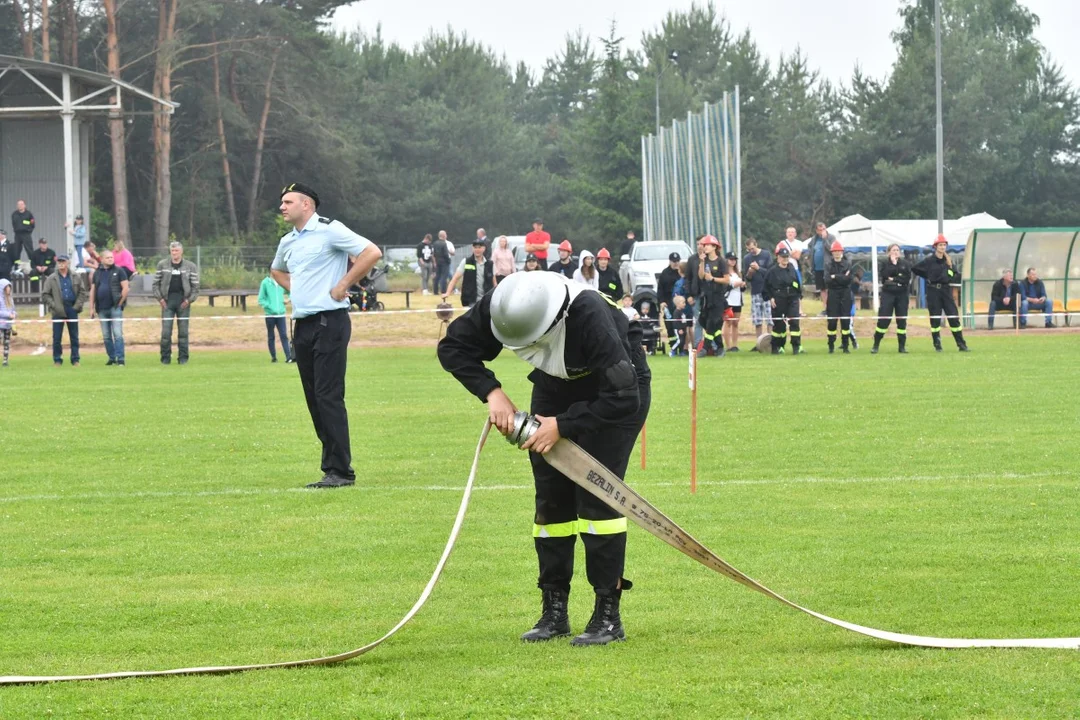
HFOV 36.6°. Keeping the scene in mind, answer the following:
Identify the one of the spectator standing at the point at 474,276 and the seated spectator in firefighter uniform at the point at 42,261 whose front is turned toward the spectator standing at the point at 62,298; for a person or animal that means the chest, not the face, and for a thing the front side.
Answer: the seated spectator in firefighter uniform at the point at 42,261

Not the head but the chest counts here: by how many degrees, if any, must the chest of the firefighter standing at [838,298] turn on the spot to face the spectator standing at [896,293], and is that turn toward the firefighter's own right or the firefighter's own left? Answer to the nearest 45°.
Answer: approximately 90° to the firefighter's own left

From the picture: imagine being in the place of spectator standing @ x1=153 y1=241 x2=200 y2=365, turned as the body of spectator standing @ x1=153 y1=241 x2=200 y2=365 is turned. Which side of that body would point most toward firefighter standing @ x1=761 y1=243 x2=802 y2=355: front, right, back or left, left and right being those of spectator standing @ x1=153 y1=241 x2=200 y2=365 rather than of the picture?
left

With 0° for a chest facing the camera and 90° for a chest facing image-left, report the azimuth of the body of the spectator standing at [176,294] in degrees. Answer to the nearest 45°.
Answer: approximately 0°

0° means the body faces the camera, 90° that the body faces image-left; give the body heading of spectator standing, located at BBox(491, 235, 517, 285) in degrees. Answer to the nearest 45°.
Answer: approximately 0°

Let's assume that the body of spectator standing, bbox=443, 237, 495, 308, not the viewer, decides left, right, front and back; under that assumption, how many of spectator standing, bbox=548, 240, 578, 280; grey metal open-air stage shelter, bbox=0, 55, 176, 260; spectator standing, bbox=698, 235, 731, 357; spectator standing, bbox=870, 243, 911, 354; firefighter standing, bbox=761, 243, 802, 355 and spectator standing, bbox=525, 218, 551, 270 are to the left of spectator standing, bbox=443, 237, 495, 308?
5

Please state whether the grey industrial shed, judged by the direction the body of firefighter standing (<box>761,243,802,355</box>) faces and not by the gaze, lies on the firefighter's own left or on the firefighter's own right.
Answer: on the firefighter's own right

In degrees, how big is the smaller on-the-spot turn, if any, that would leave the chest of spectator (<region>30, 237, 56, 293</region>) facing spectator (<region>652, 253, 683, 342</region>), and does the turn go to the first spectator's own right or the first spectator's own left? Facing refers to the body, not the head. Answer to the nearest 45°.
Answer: approximately 45° to the first spectator's own left
